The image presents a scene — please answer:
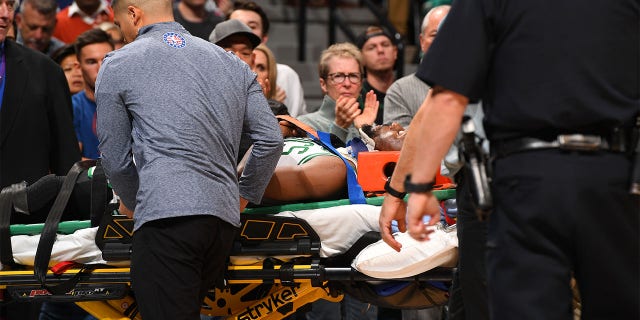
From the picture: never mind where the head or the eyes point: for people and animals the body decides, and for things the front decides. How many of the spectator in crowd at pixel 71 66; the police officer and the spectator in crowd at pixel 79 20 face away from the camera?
1

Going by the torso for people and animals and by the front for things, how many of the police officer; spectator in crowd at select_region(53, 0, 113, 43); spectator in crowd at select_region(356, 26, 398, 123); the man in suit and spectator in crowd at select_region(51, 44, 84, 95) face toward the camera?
4

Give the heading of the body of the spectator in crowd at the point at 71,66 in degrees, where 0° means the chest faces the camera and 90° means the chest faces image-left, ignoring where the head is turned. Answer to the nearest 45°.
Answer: approximately 0°

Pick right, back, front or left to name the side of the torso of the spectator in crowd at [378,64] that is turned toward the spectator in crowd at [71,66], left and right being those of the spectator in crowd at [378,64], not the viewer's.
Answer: right

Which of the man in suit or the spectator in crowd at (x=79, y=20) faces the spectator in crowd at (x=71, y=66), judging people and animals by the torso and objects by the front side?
the spectator in crowd at (x=79, y=20)

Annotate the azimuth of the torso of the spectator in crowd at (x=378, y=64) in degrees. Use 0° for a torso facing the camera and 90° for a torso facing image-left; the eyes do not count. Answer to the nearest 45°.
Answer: approximately 0°

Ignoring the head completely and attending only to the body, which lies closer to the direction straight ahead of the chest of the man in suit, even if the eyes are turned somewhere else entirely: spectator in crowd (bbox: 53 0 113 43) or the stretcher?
the stretcher

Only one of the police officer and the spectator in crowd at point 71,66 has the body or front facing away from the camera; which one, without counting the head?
the police officer

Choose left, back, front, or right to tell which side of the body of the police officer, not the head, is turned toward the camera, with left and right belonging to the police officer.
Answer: back

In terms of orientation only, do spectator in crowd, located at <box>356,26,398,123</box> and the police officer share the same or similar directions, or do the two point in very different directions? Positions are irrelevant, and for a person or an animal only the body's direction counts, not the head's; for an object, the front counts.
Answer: very different directions
